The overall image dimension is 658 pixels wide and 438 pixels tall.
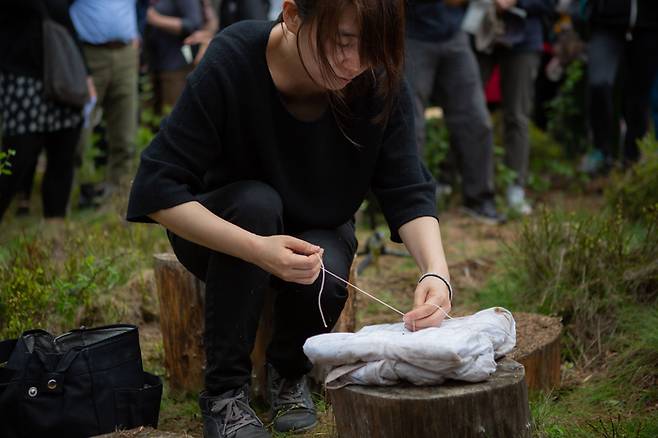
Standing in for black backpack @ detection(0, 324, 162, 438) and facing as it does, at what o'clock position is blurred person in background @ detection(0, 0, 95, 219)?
The blurred person in background is roughly at 6 o'clock from the black backpack.

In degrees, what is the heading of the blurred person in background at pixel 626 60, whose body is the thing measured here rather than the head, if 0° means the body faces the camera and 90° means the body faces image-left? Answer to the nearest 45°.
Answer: approximately 45°

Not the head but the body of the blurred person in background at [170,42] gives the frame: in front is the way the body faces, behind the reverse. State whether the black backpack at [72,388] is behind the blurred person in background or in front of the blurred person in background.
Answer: in front

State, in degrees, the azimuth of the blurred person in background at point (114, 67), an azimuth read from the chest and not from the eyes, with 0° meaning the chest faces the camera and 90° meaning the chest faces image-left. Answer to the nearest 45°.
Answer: approximately 45°

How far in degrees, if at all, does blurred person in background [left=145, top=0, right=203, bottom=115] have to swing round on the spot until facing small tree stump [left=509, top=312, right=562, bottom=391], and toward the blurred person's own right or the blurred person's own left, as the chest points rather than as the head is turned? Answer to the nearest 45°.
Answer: approximately 45° to the blurred person's own left

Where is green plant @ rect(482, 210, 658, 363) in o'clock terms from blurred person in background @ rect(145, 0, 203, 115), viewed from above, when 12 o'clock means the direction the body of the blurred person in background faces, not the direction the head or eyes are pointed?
The green plant is roughly at 10 o'clock from the blurred person in background.

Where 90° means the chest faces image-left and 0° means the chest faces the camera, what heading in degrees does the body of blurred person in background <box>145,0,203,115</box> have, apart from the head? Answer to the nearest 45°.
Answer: approximately 45°

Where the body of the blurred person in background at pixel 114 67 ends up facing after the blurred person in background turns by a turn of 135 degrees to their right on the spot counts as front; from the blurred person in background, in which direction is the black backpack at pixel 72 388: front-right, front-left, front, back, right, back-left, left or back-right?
back

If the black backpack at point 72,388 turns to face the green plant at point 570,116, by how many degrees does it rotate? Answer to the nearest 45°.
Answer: approximately 135° to its left

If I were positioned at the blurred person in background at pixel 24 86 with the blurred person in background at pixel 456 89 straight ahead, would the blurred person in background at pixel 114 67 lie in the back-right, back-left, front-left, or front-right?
front-left

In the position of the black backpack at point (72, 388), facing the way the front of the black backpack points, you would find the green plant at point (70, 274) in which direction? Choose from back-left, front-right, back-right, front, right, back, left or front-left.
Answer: back

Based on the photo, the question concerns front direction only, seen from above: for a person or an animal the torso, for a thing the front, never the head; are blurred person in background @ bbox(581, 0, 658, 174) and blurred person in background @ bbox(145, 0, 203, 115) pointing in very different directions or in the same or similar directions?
same or similar directions

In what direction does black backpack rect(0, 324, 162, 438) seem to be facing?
toward the camera
